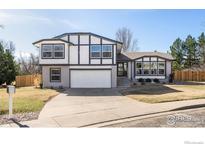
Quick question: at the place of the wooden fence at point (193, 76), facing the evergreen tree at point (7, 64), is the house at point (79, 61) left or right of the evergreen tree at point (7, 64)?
right

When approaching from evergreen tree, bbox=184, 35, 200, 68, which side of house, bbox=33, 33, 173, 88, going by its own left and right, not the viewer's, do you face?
left

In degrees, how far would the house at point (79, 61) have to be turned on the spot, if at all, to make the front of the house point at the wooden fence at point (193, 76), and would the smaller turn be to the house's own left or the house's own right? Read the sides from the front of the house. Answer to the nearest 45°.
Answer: approximately 90° to the house's own left

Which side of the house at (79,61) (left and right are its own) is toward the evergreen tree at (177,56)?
left

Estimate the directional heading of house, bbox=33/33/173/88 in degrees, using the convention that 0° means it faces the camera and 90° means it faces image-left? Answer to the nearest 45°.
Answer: approximately 0°
